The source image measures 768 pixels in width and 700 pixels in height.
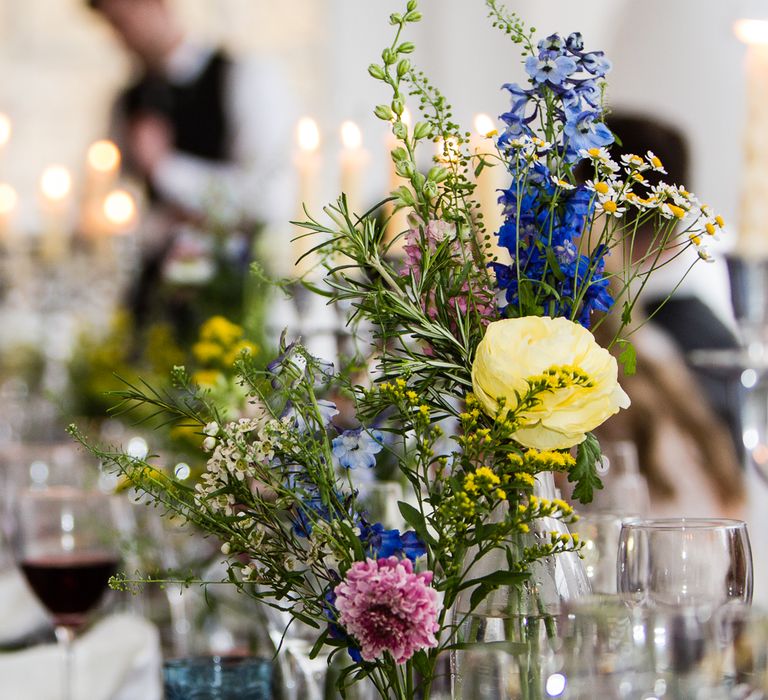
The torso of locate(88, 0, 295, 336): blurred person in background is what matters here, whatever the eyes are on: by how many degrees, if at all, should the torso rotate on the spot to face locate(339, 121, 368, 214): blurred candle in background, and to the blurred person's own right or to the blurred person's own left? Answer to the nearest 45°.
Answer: approximately 45° to the blurred person's own left

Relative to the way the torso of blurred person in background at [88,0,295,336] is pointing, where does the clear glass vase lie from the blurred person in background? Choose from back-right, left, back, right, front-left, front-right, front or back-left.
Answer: front-left

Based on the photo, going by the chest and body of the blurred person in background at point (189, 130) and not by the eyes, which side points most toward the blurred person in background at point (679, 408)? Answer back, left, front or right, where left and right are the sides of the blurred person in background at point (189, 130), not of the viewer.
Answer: left

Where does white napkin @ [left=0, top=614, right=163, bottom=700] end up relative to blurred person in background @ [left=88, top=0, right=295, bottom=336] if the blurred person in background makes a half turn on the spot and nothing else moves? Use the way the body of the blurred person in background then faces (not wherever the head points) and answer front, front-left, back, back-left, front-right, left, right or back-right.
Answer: back-right

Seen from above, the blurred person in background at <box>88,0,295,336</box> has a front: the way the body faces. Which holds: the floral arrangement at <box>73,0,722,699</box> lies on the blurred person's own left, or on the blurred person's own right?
on the blurred person's own left

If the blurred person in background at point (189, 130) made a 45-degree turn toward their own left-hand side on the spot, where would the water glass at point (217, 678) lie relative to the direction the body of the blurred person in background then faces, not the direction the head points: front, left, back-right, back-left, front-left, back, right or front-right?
front

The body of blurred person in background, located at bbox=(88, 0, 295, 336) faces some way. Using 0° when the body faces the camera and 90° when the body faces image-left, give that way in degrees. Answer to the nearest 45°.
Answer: approximately 45°

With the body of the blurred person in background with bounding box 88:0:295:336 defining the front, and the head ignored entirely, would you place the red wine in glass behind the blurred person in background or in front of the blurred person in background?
in front

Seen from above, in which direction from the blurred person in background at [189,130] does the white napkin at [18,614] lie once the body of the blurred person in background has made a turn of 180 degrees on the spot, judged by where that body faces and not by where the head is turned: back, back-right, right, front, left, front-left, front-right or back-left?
back-right
